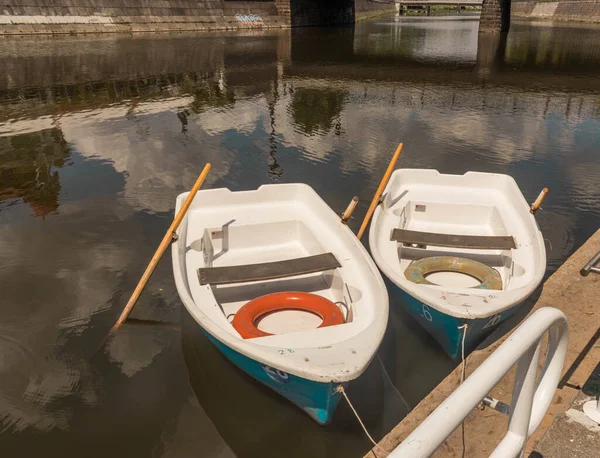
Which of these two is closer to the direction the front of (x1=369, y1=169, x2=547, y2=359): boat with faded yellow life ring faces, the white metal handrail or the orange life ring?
the white metal handrail

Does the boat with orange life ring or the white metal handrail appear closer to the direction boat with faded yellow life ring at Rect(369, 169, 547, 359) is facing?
the white metal handrail

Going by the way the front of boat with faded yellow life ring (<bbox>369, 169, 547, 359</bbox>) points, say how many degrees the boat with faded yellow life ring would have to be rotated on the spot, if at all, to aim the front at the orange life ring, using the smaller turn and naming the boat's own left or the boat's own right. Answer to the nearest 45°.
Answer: approximately 45° to the boat's own right

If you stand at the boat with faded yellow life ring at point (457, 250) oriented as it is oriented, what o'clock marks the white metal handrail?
The white metal handrail is roughly at 12 o'clock from the boat with faded yellow life ring.

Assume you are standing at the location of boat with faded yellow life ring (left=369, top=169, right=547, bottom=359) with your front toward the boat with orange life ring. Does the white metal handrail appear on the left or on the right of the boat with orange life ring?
left

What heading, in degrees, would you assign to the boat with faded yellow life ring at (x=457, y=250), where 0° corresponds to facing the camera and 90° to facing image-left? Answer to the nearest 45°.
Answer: approximately 0°

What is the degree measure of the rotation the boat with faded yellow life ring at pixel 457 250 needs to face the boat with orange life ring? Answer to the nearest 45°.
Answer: approximately 45° to its right
